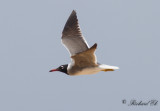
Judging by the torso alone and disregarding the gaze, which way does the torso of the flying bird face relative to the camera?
to the viewer's left
